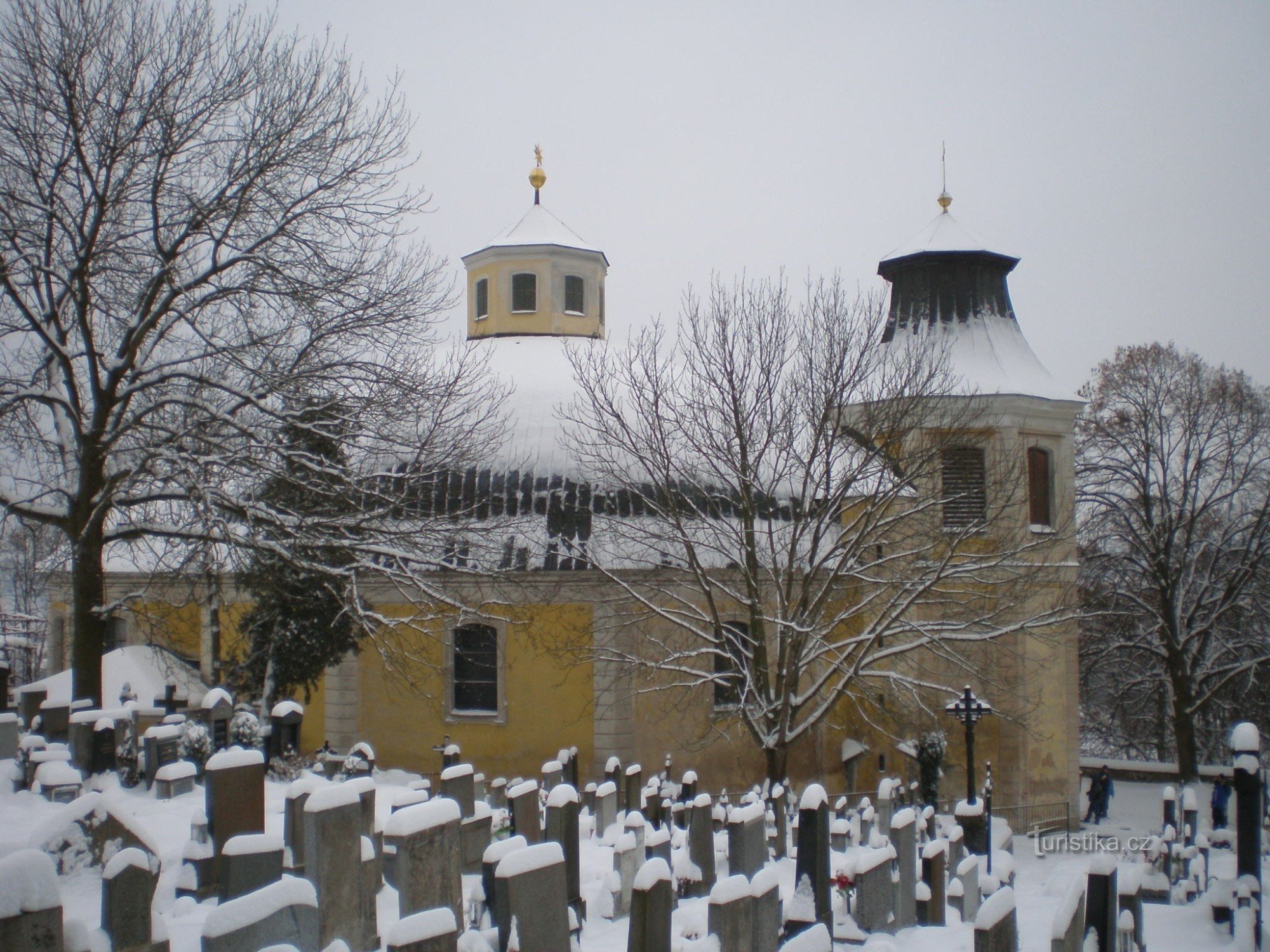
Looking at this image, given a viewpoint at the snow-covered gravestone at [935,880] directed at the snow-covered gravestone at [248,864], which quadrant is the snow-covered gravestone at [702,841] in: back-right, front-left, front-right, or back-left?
front-right

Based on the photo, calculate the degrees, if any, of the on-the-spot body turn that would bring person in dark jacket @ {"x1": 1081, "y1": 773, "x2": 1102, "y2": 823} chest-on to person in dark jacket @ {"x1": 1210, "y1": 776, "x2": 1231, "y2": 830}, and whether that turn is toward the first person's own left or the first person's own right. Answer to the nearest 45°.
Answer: approximately 135° to the first person's own left

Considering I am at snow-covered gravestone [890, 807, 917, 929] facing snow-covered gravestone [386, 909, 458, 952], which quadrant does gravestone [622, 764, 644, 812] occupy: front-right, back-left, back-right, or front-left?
back-right
